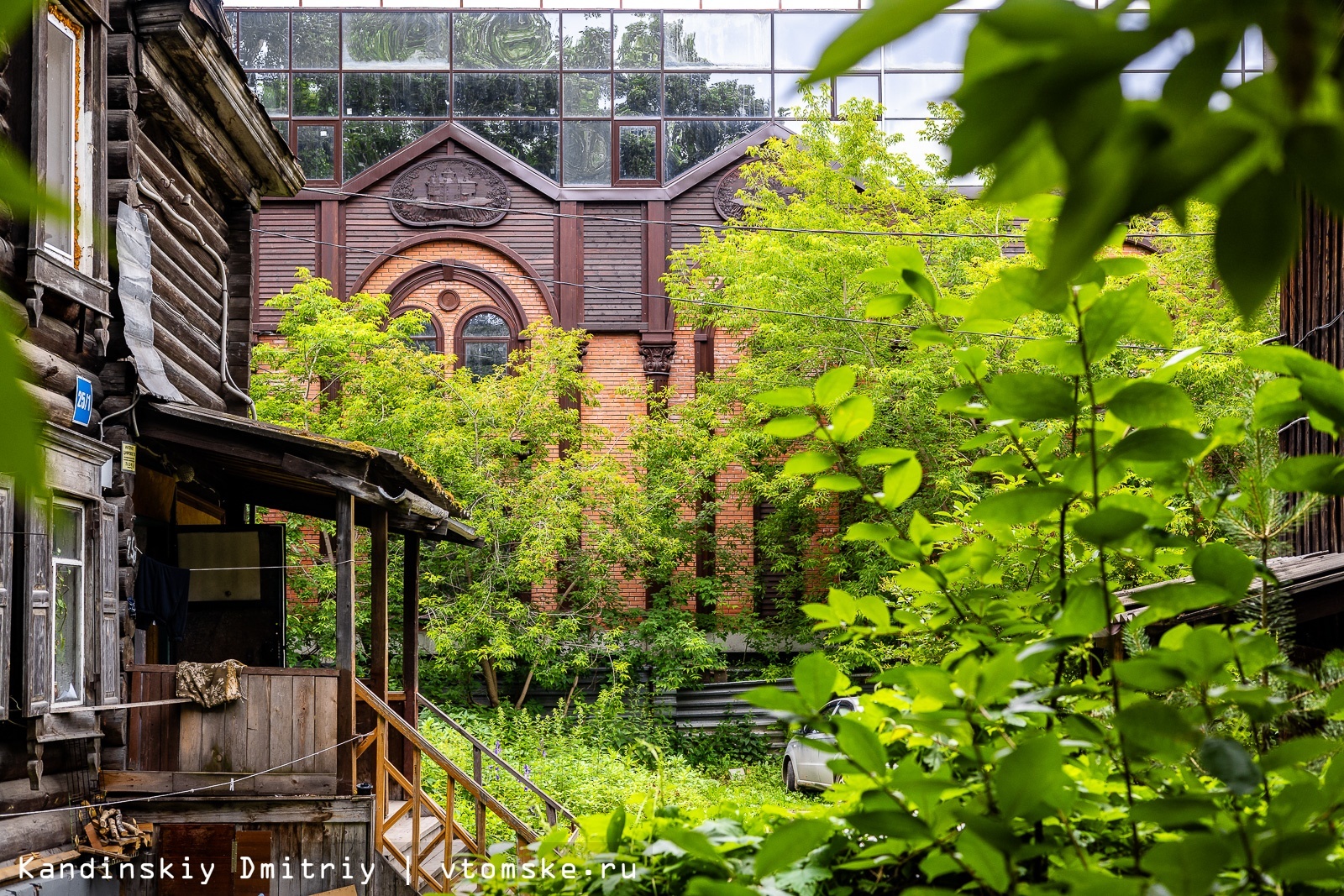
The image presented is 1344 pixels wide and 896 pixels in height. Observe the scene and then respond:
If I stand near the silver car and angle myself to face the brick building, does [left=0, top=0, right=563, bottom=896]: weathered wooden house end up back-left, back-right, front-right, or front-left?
back-left

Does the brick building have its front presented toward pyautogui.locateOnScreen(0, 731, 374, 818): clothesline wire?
yes

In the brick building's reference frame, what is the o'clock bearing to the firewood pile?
The firewood pile is roughly at 12 o'clock from the brick building.

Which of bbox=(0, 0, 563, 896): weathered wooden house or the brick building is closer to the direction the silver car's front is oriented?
the weathered wooden house

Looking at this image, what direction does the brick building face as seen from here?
toward the camera

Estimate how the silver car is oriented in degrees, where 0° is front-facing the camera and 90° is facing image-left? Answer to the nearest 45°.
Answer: approximately 45°

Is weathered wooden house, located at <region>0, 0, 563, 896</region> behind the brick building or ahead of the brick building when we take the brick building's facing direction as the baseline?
ahead

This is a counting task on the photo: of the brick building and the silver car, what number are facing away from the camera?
0
